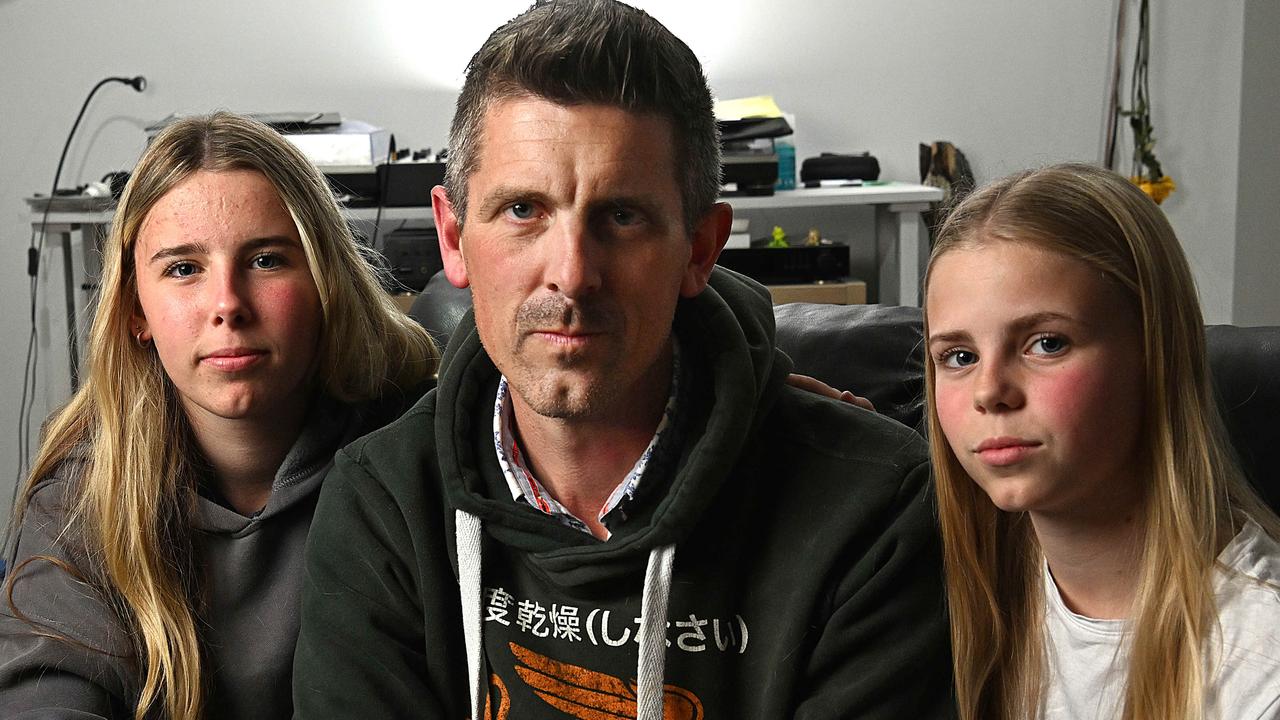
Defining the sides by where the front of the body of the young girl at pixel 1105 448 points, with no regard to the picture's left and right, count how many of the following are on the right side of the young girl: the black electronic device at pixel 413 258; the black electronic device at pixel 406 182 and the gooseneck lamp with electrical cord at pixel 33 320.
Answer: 3

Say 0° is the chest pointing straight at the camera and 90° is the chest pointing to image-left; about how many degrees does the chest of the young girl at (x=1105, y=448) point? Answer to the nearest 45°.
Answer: approximately 45°

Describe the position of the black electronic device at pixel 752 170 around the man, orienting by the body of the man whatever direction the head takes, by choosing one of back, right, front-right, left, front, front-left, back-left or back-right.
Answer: back

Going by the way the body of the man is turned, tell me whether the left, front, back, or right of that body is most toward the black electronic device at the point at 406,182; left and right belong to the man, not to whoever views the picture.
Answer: back

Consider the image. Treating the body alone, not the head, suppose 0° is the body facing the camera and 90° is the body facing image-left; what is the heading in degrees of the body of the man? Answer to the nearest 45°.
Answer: approximately 0°

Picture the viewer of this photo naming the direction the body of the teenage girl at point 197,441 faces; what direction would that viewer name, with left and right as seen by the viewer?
facing the viewer and to the right of the viewer

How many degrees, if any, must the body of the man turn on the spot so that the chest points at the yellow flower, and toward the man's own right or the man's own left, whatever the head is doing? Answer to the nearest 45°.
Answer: approximately 135° to the man's own left

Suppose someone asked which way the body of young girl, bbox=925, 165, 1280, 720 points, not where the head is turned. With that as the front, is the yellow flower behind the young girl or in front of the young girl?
behind

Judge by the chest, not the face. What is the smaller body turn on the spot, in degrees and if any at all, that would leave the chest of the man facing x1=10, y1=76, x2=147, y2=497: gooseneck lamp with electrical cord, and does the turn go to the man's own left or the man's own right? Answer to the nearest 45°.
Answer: approximately 135° to the man's own right

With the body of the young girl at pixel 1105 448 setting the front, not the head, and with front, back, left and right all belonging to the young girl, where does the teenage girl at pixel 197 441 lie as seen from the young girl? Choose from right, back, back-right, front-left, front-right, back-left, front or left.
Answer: front-right

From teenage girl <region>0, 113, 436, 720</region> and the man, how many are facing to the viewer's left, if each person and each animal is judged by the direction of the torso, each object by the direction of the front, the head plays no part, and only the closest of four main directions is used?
0
